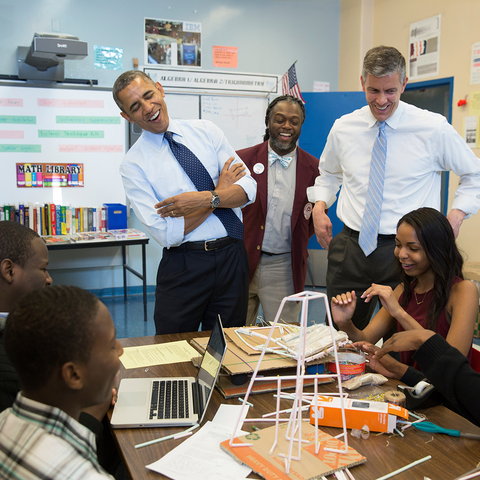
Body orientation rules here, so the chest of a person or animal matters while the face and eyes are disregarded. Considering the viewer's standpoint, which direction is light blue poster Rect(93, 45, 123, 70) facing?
facing the viewer

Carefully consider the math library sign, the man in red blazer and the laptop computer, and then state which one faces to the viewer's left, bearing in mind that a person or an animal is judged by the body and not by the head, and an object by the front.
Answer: the laptop computer

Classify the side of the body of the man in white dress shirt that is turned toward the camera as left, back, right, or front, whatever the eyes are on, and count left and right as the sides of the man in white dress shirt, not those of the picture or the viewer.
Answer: front

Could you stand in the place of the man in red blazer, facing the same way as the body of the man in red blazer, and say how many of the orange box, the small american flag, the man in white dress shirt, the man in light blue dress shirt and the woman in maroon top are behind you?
1

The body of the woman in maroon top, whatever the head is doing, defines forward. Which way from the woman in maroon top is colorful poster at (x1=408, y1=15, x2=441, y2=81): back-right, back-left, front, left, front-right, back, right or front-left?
back-right

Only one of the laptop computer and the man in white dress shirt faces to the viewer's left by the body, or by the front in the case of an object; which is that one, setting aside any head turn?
the laptop computer

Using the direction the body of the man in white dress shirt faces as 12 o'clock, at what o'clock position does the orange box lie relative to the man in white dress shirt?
The orange box is roughly at 12 o'clock from the man in white dress shirt.

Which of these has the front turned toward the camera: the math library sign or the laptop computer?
the math library sign

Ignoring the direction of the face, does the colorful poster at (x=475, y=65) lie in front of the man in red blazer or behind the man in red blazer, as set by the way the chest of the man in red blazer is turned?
behind

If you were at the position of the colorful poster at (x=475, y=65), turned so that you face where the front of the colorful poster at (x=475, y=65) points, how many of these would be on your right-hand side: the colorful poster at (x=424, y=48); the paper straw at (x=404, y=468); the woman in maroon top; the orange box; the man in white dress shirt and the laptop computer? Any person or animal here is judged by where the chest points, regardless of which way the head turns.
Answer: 1

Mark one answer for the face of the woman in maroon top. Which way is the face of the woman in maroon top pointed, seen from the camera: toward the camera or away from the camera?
toward the camera

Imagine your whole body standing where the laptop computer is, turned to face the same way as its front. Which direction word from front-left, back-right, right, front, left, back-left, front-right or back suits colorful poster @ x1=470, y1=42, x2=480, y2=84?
back-right

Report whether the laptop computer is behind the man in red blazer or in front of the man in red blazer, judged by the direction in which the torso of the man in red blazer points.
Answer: in front

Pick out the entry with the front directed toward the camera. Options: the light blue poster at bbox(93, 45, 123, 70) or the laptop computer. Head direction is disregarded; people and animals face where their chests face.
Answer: the light blue poster

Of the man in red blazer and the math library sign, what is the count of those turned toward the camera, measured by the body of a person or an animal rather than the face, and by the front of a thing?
2

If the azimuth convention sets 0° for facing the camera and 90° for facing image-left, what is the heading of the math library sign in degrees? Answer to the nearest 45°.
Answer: approximately 0°
